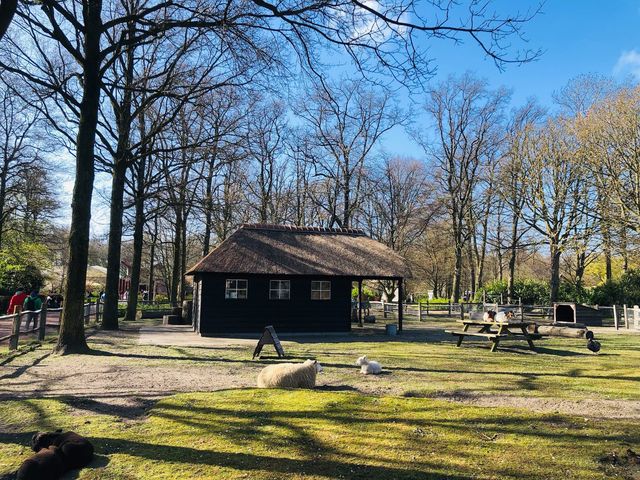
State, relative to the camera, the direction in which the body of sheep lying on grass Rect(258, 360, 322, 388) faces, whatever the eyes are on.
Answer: to the viewer's right

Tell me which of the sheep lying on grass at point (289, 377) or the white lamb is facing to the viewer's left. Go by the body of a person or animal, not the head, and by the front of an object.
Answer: the white lamb

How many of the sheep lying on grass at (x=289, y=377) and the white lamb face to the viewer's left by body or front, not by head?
1

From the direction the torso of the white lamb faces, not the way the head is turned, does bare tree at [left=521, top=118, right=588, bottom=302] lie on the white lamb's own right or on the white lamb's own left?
on the white lamb's own right

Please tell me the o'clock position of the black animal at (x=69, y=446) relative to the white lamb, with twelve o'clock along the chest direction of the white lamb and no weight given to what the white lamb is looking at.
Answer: The black animal is roughly at 10 o'clock from the white lamb.

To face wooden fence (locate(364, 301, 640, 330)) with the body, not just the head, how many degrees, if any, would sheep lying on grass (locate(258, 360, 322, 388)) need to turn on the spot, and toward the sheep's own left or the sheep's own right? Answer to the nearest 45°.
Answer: approximately 45° to the sheep's own left

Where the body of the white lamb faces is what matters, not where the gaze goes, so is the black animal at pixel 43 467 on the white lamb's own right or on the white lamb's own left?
on the white lamb's own left

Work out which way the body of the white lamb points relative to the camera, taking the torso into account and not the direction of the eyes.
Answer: to the viewer's left

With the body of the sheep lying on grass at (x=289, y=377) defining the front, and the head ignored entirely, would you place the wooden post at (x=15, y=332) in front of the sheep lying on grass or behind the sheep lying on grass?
behind

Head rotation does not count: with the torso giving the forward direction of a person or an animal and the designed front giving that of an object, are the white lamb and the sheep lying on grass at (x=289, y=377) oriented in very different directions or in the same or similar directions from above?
very different directions

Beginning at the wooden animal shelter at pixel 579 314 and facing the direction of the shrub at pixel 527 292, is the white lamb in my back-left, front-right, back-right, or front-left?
back-left

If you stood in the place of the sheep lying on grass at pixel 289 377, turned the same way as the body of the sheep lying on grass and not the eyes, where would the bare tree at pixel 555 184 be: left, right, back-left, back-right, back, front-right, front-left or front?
front-left

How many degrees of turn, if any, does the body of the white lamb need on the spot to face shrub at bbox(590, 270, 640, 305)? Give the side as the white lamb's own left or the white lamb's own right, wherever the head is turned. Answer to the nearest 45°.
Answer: approximately 135° to the white lamb's own right

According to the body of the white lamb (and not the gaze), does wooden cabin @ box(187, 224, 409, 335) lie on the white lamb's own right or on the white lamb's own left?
on the white lamb's own right
